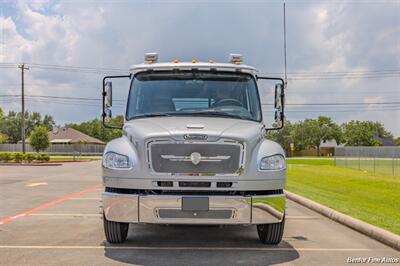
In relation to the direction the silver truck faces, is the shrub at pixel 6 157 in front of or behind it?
behind

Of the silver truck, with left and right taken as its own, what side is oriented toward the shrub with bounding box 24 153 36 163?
back

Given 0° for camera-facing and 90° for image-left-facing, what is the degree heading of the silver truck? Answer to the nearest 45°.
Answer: approximately 0°
